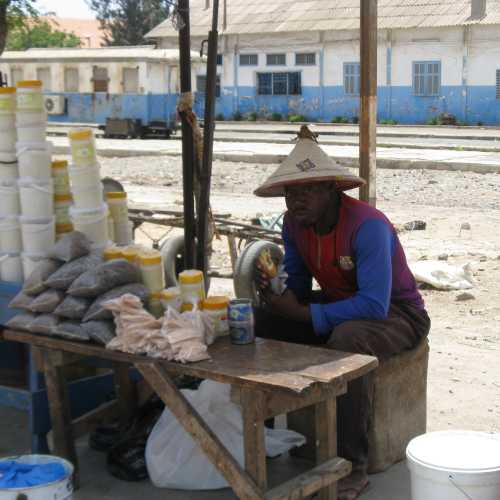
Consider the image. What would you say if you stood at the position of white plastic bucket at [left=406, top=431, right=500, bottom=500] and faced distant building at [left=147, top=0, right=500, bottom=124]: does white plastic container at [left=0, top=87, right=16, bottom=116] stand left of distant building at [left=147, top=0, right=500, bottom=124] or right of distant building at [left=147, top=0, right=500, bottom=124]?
left

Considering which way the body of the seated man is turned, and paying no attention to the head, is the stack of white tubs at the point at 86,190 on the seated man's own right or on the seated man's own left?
on the seated man's own right

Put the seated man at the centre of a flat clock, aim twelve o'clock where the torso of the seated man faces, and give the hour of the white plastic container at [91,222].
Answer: The white plastic container is roughly at 2 o'clock from the seated man.

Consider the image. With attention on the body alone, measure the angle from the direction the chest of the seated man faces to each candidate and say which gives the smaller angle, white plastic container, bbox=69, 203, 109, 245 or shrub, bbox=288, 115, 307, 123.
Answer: the white plastic container

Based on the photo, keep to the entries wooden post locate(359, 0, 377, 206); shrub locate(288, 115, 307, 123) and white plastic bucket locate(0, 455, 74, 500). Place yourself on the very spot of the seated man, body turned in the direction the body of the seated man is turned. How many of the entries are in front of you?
1

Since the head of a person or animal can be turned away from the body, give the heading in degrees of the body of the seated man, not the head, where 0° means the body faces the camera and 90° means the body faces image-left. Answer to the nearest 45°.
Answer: approximately 45°

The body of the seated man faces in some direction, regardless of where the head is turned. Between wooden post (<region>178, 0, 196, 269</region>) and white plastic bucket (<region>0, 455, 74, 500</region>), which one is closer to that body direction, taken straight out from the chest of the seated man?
the white plastic bucket

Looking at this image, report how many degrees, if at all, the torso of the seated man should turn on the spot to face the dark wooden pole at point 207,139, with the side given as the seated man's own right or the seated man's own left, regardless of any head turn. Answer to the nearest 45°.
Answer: approximately 90° to the seated man's own right

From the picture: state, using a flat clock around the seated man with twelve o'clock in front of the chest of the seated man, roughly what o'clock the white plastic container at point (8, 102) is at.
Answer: The white plastic container is roughly at 2 o'clock from the seated man.

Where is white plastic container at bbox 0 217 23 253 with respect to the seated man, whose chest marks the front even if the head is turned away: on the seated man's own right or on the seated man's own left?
on the seated man's own right
